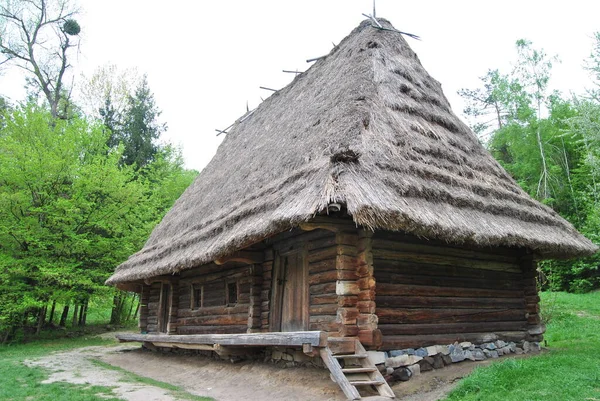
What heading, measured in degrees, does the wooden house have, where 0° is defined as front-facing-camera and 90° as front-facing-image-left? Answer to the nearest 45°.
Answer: approximately 45°

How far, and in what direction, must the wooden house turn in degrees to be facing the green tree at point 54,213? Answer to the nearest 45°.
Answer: approximately 90° to its right

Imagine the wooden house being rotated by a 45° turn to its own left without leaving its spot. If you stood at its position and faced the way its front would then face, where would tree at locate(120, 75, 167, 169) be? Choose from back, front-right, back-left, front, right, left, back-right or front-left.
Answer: back-right
